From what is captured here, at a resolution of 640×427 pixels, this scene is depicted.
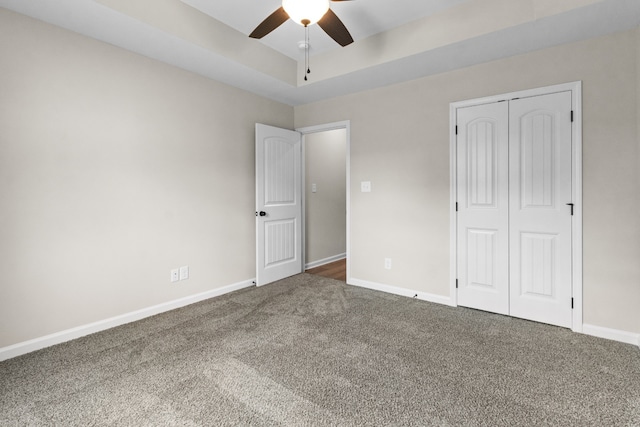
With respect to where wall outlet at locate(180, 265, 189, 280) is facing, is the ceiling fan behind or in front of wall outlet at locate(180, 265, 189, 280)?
in front

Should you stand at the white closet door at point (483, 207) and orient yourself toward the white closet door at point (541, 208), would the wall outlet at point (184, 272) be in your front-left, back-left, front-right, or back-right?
back-right

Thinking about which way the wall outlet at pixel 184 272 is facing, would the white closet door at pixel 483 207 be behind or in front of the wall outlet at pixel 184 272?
in front

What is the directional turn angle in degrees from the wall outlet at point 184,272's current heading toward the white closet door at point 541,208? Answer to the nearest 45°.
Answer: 0° — it already faces it

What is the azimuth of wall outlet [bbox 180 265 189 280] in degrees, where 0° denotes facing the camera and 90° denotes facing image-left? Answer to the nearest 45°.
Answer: approximately 315°

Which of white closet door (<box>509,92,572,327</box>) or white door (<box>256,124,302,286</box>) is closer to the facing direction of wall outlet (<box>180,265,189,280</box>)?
the white closet door

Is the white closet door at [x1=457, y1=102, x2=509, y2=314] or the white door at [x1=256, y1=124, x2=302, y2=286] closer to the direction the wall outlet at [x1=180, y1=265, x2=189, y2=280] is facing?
the white closet door

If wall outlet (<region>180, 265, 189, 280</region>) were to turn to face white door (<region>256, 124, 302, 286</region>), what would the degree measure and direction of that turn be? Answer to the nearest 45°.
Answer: approximately 90° to its left

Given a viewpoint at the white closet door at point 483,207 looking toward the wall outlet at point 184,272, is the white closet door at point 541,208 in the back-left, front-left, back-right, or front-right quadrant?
back-left

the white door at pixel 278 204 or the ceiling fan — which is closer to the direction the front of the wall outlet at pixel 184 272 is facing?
the ceiling fan
